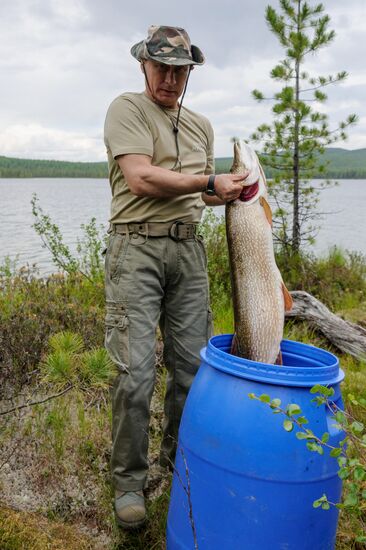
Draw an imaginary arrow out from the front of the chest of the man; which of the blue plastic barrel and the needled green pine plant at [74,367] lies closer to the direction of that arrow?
the blue plastic barrel

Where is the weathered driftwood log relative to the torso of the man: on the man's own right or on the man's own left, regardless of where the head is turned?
on the man's own left

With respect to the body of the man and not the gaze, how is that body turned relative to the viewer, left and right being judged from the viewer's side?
facing the viewer and to the right of the viewer

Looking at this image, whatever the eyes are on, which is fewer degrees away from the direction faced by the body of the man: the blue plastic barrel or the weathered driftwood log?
the blue plastic barrel
